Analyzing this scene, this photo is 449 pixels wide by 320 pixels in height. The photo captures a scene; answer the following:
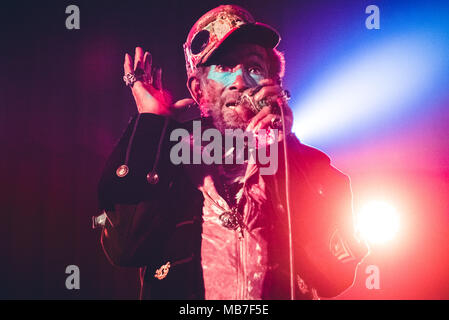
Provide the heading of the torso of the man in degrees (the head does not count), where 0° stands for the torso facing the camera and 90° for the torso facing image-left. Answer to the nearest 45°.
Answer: approximately 0°

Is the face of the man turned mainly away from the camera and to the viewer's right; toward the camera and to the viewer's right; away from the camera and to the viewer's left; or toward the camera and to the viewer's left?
toward the camera and to the viewer's right
